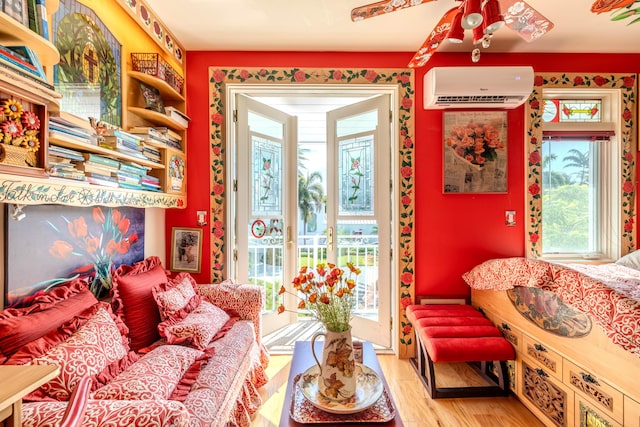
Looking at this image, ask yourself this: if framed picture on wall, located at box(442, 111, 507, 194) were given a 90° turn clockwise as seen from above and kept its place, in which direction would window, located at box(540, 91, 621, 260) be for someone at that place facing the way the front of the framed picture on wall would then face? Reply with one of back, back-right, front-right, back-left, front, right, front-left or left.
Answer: back-right

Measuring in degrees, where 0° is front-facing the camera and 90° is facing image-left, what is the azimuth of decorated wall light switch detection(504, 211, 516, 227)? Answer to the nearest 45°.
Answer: approximately 0°

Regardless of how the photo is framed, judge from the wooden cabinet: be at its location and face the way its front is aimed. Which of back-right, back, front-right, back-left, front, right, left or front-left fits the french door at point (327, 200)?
front-right

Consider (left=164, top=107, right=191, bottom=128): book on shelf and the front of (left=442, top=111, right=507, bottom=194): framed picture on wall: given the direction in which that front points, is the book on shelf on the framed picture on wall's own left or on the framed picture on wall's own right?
on the framed picture on wall's own right

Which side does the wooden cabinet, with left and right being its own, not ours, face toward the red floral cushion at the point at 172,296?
front

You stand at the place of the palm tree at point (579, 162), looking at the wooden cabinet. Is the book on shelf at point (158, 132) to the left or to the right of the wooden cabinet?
right

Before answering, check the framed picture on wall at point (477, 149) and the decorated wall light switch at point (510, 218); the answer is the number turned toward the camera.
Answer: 2

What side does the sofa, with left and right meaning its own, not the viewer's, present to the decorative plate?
front

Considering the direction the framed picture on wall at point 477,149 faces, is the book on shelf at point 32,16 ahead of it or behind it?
ahead

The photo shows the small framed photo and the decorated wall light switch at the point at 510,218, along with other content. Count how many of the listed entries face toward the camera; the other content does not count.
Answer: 2

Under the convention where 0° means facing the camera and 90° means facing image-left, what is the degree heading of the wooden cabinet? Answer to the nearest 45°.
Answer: approximately 45°

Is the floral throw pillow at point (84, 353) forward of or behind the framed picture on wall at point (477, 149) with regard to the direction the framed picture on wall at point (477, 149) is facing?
forward
